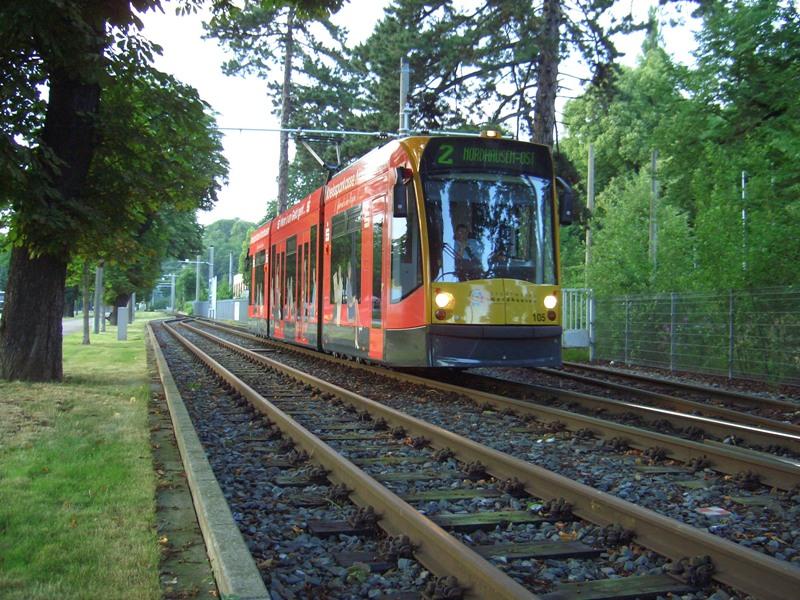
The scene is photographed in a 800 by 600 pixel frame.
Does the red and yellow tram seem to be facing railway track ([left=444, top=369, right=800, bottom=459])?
yes

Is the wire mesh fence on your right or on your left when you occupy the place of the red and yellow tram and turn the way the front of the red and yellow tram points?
on your left

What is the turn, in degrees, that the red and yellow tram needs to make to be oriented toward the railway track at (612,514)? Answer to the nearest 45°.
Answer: approximately 45° to its right

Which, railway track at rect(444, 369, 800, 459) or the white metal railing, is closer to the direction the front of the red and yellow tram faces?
the railway track

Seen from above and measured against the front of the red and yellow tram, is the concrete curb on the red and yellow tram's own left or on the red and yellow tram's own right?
on the red and yellow tram's own right

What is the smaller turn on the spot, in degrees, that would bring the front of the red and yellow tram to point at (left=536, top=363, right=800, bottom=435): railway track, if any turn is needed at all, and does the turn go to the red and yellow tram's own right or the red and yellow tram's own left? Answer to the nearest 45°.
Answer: approximately 45° to the red and yellow tram's own left

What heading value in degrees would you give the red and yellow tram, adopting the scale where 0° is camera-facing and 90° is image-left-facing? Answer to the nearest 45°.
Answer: approximately 315°

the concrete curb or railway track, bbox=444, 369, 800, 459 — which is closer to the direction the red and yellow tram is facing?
the railway track

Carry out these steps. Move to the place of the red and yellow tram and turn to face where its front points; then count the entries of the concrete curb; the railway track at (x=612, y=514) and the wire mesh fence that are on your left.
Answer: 1

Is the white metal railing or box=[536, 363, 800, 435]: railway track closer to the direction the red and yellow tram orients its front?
the railway track
